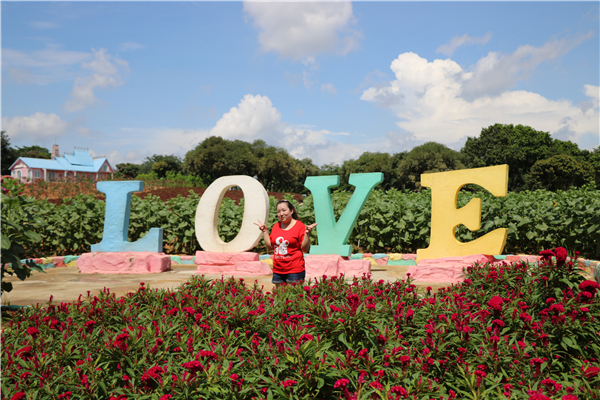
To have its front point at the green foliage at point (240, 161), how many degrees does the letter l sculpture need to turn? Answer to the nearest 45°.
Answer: approximately 180°

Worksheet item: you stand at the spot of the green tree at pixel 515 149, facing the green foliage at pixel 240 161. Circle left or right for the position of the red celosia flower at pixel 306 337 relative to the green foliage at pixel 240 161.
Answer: left

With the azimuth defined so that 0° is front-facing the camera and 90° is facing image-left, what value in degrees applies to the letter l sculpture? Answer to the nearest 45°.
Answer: approximately 0°

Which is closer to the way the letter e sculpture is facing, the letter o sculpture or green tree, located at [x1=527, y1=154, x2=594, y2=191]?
the letter o sculpture

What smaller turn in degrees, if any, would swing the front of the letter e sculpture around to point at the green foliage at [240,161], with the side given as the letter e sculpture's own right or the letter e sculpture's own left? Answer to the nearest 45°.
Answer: approximately 135° to the letter e sculpture's own right

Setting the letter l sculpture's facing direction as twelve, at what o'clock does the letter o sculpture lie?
The letter o sculpture is roughly at 10 o'clock from the letter l sculpture.

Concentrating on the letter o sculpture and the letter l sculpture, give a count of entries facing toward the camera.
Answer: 2

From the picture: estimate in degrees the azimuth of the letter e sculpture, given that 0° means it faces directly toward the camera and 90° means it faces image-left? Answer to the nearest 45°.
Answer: approximately 0°

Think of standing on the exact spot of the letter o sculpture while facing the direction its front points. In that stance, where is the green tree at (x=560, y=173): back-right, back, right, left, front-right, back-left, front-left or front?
back-left

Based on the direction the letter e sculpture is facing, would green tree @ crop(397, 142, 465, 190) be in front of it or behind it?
behind

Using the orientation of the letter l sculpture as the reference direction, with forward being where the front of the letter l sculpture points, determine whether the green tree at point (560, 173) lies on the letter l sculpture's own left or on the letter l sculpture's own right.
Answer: on the letter l sculpture's own left

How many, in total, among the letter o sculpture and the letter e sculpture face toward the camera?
2
